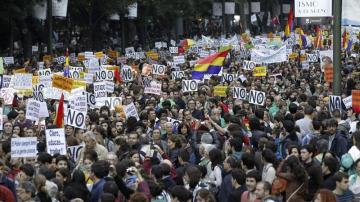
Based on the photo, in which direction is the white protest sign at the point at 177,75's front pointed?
toward the camera

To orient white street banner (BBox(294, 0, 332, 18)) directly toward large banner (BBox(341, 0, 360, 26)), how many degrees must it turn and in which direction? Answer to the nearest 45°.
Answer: approximately 135° to its left

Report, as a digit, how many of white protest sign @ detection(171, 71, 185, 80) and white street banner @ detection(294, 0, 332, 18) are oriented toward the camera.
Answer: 2

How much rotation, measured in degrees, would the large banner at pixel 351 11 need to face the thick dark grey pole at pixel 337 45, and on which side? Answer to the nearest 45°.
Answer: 0° — it already faces it

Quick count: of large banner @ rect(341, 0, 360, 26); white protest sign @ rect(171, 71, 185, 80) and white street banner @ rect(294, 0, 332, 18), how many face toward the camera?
3

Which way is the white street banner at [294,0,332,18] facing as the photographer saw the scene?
facing the viewer

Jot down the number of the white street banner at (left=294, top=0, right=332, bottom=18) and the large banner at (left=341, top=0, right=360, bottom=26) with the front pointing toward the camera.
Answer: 2
